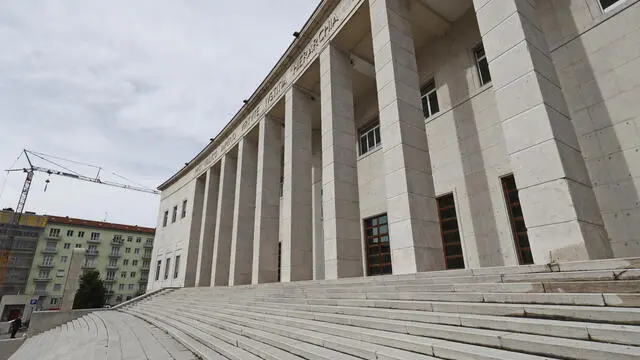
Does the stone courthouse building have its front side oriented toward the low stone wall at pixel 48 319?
no

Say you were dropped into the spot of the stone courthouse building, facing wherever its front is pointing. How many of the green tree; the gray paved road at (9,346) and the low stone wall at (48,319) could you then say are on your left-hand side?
0

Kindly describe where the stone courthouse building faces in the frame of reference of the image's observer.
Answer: facing the viewer and to the left of the viewer

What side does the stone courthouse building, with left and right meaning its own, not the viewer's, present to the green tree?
right

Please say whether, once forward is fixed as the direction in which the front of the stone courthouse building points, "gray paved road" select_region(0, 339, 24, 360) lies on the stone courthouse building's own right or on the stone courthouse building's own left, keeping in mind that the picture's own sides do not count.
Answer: on the stone courthouse building's own right
